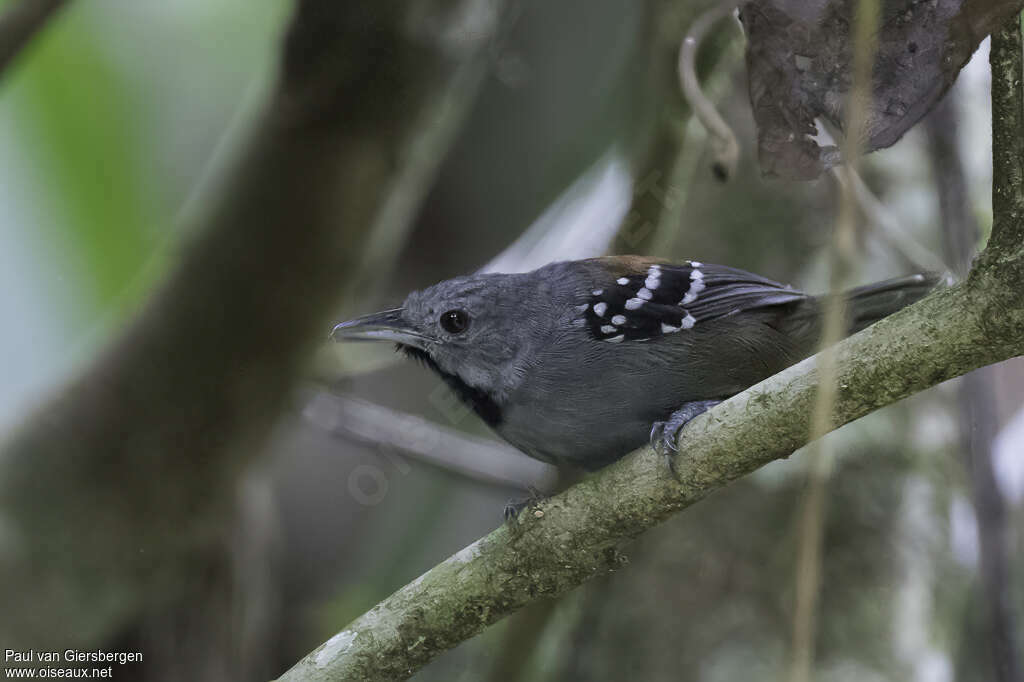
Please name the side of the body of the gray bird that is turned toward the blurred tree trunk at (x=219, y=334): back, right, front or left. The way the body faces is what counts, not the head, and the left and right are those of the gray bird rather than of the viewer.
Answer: front

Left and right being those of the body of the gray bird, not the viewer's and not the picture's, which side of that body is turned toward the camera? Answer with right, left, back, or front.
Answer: left

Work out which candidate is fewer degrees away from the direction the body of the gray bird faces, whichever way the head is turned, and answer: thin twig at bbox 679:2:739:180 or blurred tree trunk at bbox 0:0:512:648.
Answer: the blurred tree trunk

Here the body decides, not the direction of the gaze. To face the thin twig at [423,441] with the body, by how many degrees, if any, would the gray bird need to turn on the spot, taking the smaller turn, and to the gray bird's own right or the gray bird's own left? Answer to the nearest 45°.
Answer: approximately 45° to the gray bird's own right
